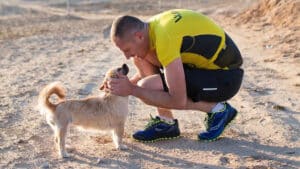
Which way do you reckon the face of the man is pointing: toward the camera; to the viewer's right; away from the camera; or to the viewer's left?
to the viewer's left

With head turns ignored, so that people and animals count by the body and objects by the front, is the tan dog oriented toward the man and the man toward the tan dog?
yes

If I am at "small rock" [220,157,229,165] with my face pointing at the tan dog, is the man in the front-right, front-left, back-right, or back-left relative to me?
front-right

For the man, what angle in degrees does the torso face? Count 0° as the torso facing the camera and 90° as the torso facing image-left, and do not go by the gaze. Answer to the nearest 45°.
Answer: approximately 90°

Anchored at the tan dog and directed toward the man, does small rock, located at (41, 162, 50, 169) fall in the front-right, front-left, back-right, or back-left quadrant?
back-right

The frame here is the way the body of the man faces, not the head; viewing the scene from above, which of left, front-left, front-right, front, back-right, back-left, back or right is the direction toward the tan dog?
front

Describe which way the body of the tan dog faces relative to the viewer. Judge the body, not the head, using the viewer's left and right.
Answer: facing to the right of the viewer

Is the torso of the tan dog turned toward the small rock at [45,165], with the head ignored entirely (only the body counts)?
no

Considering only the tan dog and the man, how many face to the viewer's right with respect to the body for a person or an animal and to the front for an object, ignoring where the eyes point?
1

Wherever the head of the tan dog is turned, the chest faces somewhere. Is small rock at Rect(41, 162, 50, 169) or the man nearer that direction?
the man

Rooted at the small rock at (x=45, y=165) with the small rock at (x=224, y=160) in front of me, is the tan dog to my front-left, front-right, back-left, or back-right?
front-left

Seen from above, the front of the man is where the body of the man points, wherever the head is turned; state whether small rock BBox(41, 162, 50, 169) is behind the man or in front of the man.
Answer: in front

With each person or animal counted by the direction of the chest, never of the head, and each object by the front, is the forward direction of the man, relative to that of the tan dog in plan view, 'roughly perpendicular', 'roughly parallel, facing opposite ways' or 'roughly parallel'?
roughly parallel, facing opposite ways

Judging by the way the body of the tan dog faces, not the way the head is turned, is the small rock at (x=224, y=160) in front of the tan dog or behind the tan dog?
in front
